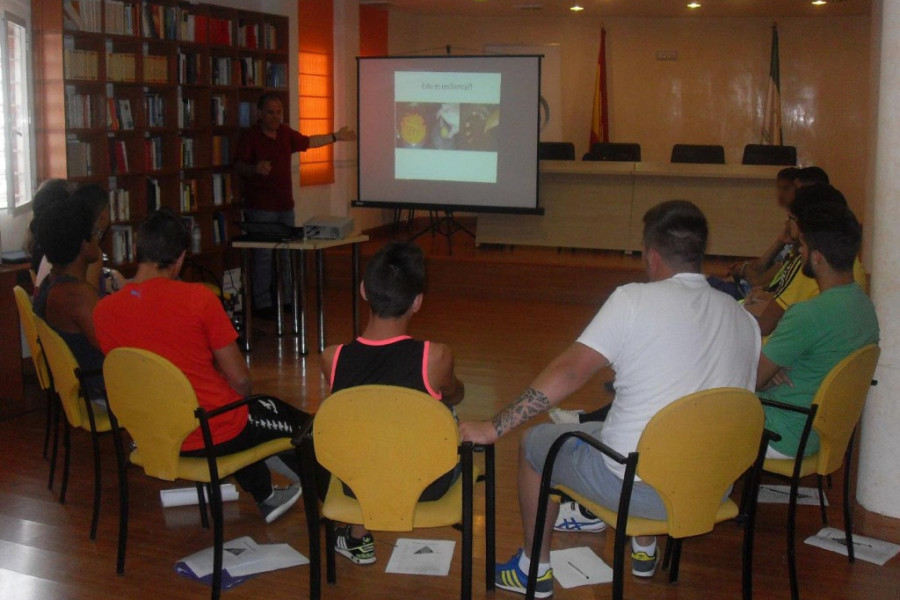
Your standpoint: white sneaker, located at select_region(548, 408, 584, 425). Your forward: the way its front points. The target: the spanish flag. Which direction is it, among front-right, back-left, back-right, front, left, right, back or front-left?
right

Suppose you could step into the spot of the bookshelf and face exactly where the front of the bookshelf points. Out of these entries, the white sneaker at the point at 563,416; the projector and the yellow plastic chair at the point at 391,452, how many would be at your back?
0

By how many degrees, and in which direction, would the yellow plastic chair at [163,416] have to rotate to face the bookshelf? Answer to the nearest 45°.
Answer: approximately 45° to its left

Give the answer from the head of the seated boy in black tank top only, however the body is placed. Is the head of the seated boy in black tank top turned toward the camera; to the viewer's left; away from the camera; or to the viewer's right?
away from the camera

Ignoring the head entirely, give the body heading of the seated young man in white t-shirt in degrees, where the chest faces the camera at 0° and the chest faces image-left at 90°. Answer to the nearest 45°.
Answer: approximately 135°

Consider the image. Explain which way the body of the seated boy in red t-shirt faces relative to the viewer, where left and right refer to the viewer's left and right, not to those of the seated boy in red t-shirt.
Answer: facing away from the viewer and to the right of the viewer

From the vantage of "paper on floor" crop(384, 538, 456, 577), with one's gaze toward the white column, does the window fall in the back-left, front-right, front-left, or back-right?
back-left

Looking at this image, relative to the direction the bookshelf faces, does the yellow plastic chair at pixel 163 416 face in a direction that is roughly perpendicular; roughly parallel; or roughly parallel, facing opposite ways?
roughly perpendicular

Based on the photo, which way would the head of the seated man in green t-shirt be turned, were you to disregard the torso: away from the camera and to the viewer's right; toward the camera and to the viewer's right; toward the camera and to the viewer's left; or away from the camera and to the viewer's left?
away from the camera and to the viewer's left

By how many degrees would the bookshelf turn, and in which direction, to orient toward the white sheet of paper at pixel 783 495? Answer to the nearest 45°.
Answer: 0° — it already faces it

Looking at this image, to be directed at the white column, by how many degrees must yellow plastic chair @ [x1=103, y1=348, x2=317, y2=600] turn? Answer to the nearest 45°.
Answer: approximately 45° to its right

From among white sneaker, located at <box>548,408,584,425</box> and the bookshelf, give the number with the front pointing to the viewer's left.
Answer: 1

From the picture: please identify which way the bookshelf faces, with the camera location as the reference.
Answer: facing the viewer and to the right of the viewer

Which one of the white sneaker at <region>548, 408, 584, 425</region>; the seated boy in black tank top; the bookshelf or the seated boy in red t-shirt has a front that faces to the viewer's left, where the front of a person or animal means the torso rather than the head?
the white sneaker

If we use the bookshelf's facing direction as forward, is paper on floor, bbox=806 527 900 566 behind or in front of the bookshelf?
in front

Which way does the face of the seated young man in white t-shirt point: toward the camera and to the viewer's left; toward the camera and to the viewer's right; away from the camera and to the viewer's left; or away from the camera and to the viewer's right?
away from the camera and to the viewer's left

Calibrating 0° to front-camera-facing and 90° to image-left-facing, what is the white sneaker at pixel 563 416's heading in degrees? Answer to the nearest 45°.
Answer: approximately 90°

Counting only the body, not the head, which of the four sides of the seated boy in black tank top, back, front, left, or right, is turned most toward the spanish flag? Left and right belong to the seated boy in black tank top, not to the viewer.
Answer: front

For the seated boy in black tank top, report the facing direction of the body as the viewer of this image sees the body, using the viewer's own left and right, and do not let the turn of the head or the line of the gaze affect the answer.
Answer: facing away from the viewer
